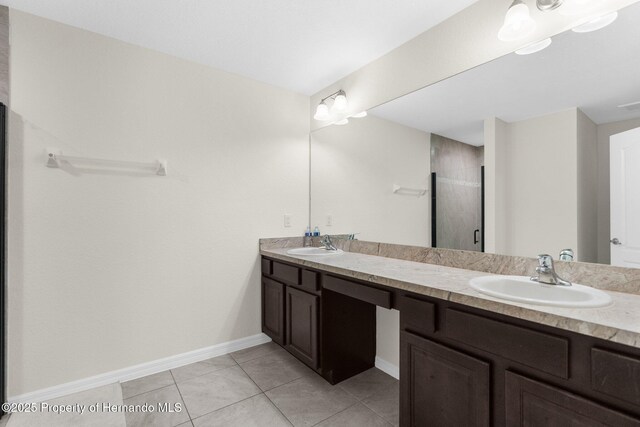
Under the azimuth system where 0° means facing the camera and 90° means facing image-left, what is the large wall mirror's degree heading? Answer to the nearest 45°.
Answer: approximately 45°

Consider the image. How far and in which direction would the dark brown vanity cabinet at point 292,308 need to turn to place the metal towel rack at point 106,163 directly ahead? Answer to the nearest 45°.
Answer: approximately 45° to its right

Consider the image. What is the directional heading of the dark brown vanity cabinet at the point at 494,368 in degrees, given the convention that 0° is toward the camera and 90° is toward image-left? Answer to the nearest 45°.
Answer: approximately 45°

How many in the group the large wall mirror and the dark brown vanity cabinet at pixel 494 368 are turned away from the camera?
0

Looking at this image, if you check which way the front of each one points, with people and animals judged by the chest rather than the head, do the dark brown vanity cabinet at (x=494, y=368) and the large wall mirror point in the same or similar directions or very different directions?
same or similar directions

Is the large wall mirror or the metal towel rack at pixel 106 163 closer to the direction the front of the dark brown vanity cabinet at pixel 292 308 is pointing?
the metal towel rack

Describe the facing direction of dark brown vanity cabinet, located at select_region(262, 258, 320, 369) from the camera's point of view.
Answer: facing the viewer and to the left of the viewer
